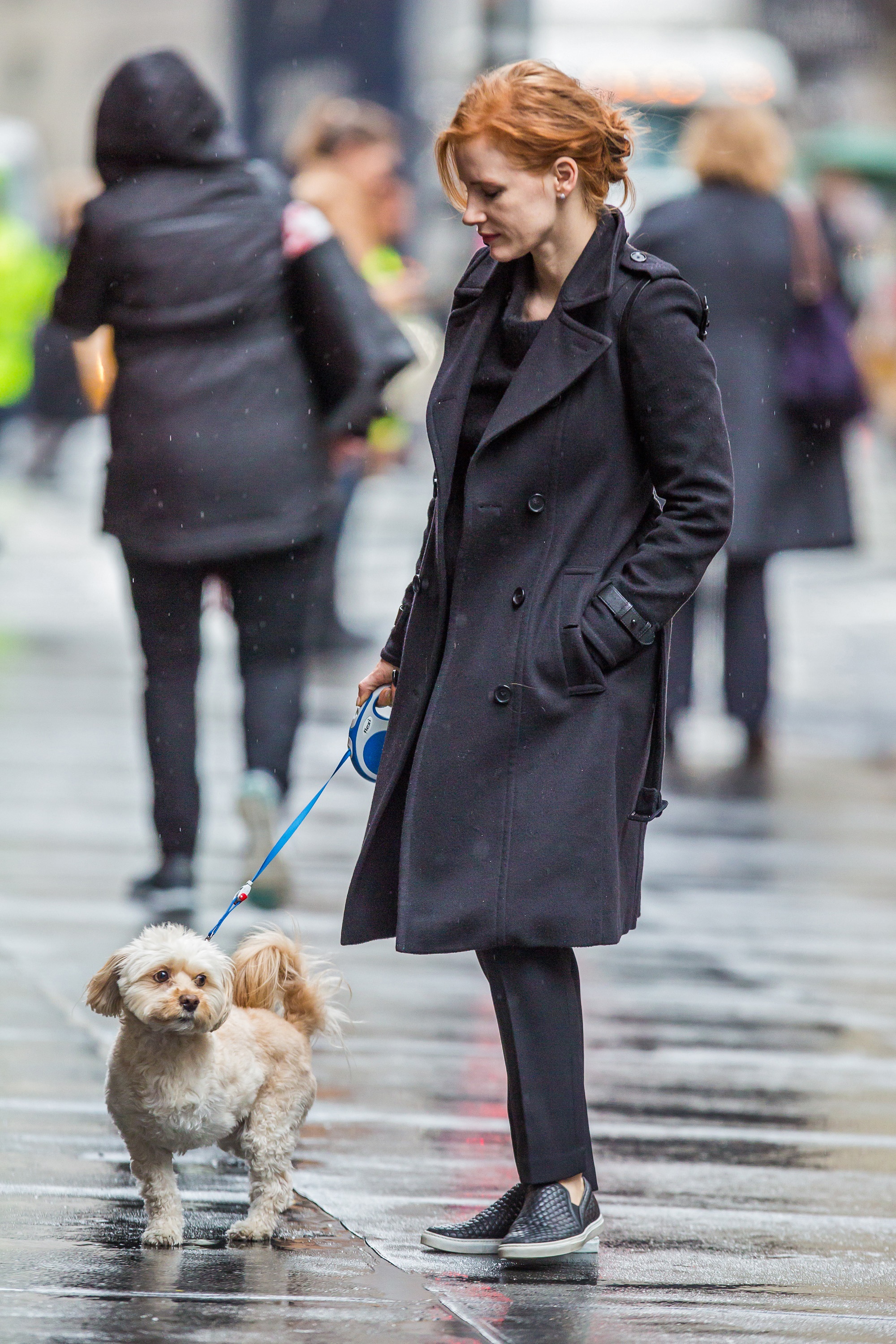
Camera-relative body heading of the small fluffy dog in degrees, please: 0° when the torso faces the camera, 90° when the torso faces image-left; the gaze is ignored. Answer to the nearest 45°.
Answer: approximately 45°

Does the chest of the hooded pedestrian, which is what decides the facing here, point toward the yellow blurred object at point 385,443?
yes

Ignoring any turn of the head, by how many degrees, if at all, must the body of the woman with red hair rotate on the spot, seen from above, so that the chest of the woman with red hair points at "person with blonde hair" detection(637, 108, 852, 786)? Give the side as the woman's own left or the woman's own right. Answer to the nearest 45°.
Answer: approximately 135° to the woman's own right

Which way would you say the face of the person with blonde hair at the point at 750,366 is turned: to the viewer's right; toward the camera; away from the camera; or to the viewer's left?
away from the camera

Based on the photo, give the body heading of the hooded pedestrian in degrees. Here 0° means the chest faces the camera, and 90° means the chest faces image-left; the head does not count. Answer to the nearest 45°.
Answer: approximately 180°

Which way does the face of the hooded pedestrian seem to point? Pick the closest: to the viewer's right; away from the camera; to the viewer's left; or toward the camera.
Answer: away from the camera

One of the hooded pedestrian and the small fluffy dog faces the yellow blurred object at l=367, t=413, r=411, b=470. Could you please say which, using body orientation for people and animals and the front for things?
the hooded pedestrian

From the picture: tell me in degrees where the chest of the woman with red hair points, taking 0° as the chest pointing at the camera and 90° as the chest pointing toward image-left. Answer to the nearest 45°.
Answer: approximately 45°

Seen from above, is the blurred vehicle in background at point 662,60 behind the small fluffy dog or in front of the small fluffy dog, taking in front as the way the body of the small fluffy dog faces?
behind

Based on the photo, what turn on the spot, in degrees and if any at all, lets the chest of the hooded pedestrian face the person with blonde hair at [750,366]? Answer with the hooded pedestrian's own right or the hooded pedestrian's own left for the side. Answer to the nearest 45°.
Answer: approximately 45° to the hooded pedestrian's own right

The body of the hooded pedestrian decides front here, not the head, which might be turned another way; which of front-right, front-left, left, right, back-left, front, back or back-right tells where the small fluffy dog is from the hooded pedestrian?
back

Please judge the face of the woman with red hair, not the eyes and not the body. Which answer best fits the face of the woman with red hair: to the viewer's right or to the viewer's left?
to the viewer's left
